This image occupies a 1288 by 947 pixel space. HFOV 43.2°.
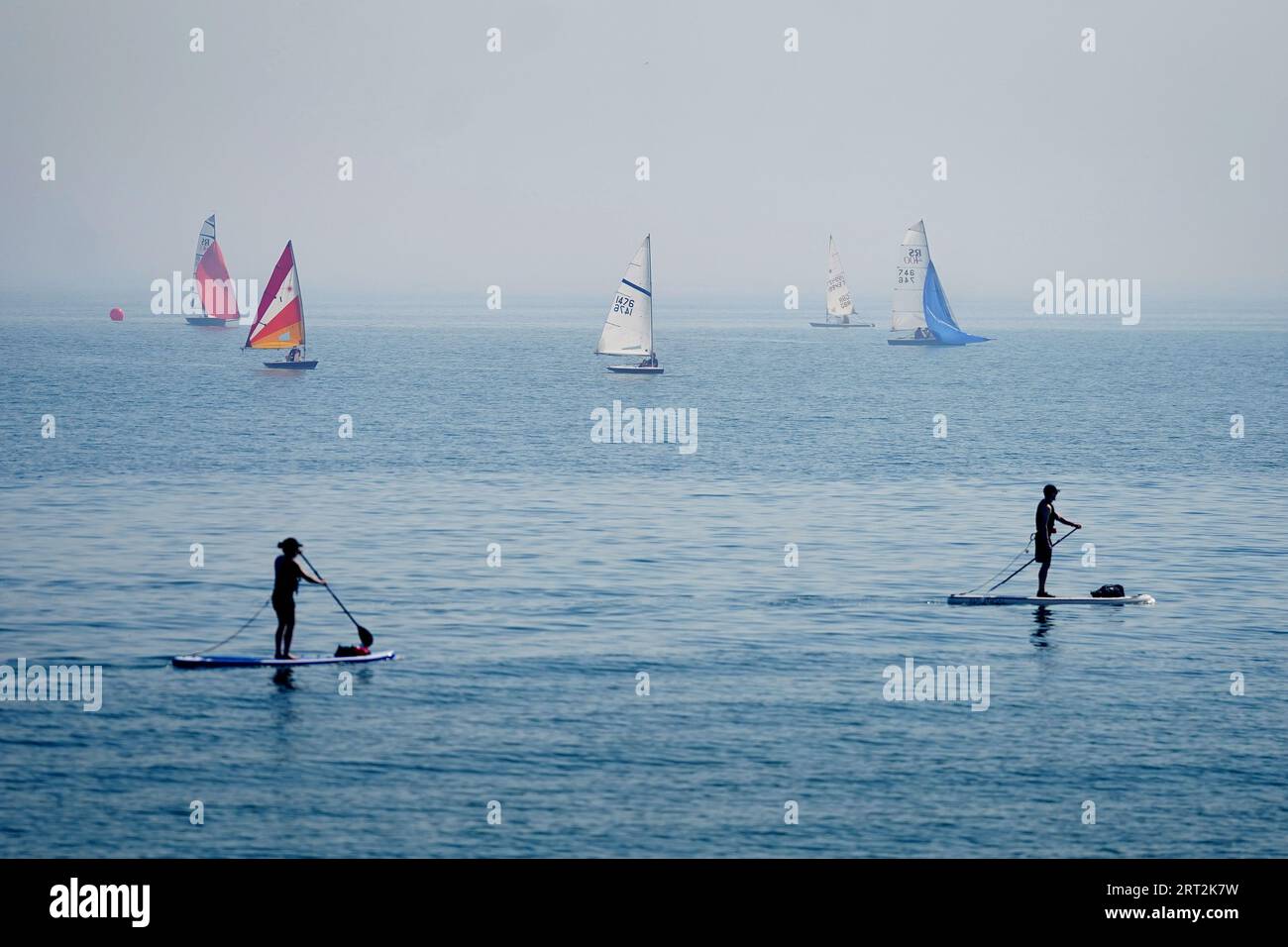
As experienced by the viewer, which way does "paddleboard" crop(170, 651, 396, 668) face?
facing to the right of the viewer

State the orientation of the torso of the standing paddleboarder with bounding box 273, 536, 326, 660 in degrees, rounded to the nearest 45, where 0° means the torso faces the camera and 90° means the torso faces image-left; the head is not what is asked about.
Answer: approximately 270°
